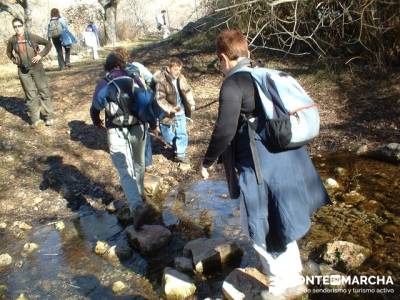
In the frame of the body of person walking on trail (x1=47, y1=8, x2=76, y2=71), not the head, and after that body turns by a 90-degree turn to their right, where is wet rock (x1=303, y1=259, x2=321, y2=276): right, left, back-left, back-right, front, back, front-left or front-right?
right

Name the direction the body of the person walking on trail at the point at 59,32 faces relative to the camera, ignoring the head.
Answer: away from the camera

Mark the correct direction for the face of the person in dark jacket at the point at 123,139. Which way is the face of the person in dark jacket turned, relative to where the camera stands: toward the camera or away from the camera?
away from the camera

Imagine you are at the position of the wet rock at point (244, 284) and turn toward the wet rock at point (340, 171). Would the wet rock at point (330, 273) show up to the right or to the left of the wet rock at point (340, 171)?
right

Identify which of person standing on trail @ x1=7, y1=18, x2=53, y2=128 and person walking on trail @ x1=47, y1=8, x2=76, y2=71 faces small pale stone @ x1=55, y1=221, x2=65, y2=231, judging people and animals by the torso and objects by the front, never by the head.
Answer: person standing on trail @ x1=7, y1=18, x2=53, y2=128

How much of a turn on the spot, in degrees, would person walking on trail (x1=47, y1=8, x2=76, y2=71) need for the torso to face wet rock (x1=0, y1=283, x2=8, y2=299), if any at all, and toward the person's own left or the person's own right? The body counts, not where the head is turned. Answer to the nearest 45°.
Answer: approximately 180°

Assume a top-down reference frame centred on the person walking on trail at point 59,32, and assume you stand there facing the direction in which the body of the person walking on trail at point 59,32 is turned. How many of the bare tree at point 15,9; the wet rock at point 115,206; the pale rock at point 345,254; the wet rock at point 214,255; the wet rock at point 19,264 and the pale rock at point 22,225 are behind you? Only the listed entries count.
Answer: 5

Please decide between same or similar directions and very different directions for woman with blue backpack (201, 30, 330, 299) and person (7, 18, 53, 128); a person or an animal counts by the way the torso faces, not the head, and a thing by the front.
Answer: very different directions

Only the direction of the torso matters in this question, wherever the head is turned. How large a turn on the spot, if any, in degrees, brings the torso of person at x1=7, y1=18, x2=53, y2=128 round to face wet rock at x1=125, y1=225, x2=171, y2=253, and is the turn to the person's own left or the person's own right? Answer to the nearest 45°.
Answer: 0° — they already face it

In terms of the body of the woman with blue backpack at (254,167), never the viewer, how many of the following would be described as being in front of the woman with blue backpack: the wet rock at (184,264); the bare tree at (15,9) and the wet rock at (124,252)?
3

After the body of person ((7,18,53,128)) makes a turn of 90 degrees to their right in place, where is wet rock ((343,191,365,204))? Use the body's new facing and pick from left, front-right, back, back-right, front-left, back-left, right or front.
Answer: back-left

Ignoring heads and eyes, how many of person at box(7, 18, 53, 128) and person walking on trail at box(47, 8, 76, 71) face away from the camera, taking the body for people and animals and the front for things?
1

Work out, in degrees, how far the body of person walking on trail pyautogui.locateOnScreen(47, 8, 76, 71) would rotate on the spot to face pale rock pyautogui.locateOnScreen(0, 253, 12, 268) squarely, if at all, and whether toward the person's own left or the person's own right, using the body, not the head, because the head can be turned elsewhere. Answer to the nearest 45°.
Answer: approximately 180°

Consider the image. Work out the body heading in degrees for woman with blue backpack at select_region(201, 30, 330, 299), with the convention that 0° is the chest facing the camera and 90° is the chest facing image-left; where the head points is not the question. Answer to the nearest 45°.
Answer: approximately 135°

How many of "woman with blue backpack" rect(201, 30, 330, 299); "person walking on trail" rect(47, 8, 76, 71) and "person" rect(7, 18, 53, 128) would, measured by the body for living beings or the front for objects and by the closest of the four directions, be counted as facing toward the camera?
1

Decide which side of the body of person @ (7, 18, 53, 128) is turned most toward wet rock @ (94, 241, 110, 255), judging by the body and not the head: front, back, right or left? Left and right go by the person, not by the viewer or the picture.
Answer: front

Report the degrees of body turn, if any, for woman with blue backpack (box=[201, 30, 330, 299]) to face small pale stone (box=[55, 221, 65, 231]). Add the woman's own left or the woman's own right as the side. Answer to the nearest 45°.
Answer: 0° — they already face it

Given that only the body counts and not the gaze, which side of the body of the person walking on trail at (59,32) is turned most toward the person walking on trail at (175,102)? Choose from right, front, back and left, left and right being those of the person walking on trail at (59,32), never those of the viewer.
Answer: back
